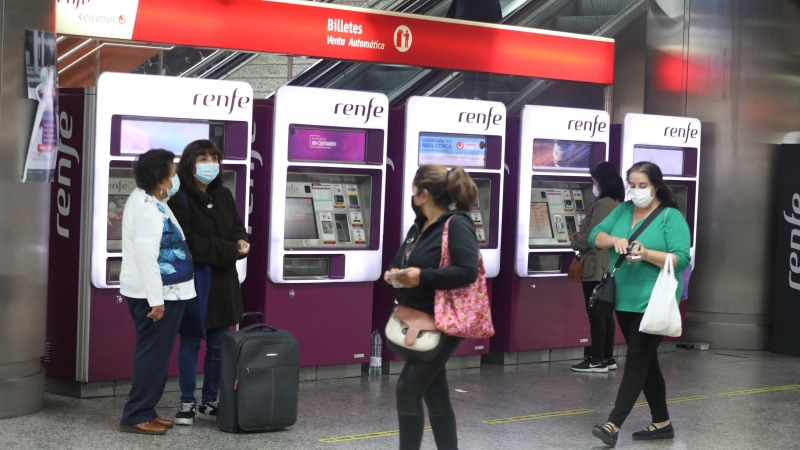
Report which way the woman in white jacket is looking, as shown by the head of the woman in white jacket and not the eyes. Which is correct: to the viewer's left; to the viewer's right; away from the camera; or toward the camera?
to the viewer's right

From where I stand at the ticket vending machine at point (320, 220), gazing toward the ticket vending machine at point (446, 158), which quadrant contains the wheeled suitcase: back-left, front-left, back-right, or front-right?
back-right

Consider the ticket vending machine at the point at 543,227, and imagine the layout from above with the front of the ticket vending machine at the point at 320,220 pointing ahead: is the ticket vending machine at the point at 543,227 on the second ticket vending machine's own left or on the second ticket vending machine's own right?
on the second ticket vending machine's own left

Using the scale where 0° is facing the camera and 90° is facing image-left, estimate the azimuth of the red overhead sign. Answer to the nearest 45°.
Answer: approximately 315°

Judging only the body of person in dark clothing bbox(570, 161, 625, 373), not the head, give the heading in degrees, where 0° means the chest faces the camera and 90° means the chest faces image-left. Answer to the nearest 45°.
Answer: approximately 90°

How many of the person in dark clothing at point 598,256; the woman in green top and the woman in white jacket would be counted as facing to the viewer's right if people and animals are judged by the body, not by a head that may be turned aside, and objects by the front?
1

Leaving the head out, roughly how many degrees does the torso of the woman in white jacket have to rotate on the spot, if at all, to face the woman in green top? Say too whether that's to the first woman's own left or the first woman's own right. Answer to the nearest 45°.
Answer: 0° — they already face them

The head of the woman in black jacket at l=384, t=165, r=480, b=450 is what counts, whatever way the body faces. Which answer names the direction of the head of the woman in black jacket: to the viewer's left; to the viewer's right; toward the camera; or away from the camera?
to the viewer's left

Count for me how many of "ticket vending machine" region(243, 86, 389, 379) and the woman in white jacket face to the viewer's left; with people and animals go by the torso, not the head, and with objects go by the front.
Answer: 0

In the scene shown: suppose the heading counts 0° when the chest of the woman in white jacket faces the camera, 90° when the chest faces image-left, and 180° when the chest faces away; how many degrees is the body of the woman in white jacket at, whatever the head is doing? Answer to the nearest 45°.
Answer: approximately 270°

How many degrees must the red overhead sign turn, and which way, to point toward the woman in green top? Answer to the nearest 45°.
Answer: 0° — it already faces them
